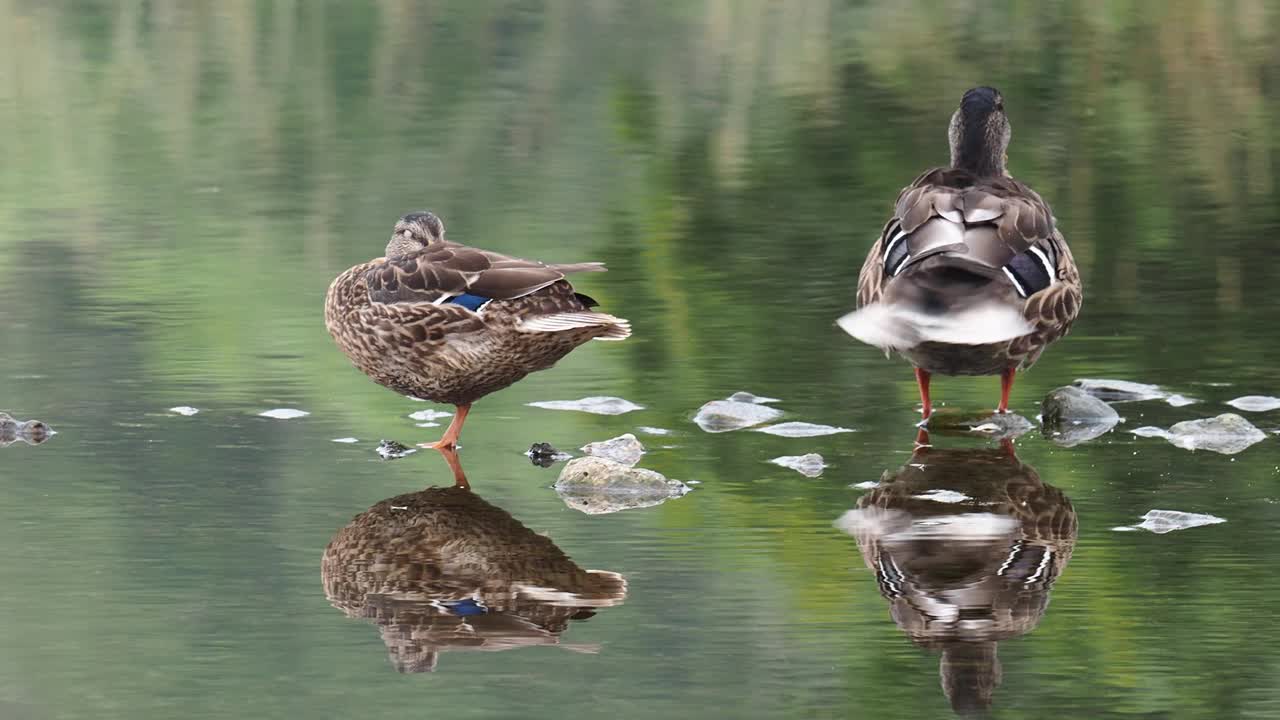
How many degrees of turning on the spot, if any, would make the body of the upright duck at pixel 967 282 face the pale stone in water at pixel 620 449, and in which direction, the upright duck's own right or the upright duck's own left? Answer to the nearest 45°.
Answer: approximately 135° to the upright duck's own left

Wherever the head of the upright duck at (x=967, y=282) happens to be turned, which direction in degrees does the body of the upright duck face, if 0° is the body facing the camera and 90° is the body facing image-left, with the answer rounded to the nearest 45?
approximately 180°

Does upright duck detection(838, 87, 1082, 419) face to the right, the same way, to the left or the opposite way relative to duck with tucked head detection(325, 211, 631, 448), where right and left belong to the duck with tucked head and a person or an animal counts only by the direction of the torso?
to the right

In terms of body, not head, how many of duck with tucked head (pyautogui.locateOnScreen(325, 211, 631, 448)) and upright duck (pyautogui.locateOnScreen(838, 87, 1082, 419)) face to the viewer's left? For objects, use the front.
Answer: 1

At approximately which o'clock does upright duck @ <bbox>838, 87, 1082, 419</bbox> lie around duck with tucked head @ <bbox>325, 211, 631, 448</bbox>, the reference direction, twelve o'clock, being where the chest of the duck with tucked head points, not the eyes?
The upright duck is roughly at 6 o'clock from the duck with tucked head.

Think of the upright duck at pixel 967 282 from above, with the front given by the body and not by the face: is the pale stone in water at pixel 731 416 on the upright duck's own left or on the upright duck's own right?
on the upright duck's own left

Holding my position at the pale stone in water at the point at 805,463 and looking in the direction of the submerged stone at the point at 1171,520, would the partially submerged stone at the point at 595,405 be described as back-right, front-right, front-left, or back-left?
back-left

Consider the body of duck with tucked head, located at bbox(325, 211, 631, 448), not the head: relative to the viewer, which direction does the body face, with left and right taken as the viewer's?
facing to the left of the viewer

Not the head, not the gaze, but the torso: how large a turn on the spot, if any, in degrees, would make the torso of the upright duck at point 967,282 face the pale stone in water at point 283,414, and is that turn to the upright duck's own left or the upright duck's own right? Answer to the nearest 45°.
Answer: approximately 90° to the upright duck's own left

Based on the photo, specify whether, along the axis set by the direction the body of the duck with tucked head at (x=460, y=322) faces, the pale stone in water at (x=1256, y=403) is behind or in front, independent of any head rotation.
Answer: behind

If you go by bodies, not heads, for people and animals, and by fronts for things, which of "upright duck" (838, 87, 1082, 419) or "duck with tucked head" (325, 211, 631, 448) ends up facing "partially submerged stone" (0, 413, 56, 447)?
the duck with tucked head

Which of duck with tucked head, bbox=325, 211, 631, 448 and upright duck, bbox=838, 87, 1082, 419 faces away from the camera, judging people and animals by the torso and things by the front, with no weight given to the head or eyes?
the upright duck

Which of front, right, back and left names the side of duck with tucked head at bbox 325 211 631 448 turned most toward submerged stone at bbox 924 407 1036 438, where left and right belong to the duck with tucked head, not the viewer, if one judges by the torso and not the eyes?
back
